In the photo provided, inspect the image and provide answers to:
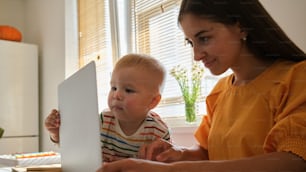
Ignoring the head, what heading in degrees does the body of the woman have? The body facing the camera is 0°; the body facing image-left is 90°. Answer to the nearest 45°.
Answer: approximately 45°

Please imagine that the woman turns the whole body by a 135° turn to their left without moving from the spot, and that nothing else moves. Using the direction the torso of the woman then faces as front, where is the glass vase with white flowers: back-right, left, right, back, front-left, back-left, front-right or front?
left

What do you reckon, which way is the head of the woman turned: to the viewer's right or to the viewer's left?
to the viewer's left

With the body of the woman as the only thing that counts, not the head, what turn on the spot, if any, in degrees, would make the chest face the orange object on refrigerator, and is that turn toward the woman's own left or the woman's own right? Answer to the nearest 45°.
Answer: approximately 90° to the woman's own right

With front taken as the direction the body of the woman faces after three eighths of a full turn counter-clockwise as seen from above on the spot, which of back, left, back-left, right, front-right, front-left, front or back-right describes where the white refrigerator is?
back-left

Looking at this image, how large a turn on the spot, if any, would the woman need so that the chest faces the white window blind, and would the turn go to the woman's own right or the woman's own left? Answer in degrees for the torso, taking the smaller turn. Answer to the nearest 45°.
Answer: approximately 90° to the woman's own right
